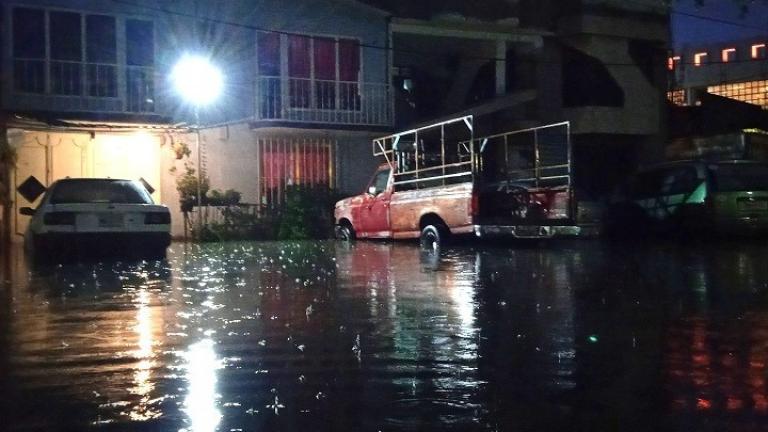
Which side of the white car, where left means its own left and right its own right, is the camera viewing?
back

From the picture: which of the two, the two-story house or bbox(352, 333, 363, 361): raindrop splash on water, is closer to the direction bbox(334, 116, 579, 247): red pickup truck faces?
the two-story house

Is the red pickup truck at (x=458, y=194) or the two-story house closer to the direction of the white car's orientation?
the two-story house

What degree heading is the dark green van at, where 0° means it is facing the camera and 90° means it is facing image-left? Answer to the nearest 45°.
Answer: approximately 135°

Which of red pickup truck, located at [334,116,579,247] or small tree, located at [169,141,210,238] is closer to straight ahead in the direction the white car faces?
the small tree

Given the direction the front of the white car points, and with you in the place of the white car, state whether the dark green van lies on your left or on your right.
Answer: on your right

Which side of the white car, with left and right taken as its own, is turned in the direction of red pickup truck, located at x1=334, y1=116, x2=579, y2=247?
right

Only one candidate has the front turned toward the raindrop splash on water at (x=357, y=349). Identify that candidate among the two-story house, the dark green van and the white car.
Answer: the two-story house

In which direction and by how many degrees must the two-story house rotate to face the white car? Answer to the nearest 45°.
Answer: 0° — it already faces it

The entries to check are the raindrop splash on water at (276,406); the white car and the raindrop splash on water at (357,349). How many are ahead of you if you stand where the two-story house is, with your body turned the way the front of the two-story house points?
3

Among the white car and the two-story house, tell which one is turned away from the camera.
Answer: the white car

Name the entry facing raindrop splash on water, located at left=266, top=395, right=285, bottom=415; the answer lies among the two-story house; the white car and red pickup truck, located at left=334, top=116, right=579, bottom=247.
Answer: the two-story house

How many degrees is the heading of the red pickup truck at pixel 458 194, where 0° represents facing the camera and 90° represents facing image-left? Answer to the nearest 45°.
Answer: approximately 135°

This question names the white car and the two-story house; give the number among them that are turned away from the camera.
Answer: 1
